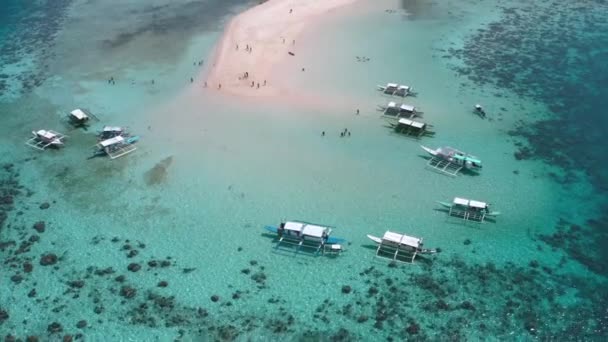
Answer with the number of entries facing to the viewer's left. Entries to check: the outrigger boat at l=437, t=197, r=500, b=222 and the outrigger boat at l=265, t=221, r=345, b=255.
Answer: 2

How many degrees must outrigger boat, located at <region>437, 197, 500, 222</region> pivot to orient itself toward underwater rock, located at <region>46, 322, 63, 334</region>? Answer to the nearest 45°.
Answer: approximately 45° to its left

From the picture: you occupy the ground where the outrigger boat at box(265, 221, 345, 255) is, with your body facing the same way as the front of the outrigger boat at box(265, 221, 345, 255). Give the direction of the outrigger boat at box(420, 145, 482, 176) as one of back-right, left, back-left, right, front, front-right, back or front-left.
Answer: back-right

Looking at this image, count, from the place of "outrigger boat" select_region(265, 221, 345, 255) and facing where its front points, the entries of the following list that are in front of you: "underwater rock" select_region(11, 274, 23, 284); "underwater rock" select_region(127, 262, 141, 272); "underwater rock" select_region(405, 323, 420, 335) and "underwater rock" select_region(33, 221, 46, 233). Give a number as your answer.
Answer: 3

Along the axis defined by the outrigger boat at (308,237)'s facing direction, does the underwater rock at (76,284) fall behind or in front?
in front

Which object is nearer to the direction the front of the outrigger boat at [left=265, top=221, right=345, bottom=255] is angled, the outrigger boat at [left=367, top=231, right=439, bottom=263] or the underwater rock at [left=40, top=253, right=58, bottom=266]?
the underwater rock

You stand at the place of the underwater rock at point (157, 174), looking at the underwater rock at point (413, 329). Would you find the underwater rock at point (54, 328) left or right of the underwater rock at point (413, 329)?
right

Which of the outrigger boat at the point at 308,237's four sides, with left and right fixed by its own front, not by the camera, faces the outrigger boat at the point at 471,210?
back

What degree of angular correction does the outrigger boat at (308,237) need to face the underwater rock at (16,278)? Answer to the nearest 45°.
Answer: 0° — it already faces it

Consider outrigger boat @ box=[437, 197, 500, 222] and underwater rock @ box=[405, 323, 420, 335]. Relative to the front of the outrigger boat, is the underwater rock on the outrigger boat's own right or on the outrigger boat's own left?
on the outrigger boat's own left

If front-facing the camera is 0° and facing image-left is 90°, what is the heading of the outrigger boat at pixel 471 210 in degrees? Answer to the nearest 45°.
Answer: approximately 90°

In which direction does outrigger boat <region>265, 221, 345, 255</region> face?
to the viewer's left

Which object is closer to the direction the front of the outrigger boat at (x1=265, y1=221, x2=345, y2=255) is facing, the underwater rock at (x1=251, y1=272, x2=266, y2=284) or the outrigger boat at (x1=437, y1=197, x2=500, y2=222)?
the underwater rock

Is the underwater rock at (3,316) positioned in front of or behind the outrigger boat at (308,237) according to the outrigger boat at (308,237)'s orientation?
in front
